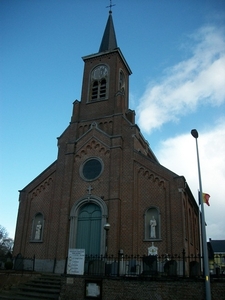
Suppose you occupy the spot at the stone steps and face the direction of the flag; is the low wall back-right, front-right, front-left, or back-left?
front-right

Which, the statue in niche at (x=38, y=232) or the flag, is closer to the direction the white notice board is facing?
the flag

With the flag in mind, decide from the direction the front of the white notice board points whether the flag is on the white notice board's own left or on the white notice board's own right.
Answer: on the white notice board's own left

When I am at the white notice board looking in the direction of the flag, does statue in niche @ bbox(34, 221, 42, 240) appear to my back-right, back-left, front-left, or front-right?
back-left

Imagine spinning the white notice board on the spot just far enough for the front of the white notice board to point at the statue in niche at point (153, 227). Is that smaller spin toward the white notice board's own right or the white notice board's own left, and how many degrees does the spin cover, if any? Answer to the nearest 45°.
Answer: approximately 135° to the white notice board's own left

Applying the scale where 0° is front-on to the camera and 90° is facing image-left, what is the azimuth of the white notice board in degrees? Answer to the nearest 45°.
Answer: approximately 0°

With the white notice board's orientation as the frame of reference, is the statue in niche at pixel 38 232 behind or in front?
behind

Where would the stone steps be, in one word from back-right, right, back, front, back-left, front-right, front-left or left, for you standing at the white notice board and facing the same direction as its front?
back-right

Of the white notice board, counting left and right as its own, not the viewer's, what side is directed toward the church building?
back

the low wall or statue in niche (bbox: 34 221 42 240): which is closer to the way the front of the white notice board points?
the low wall
